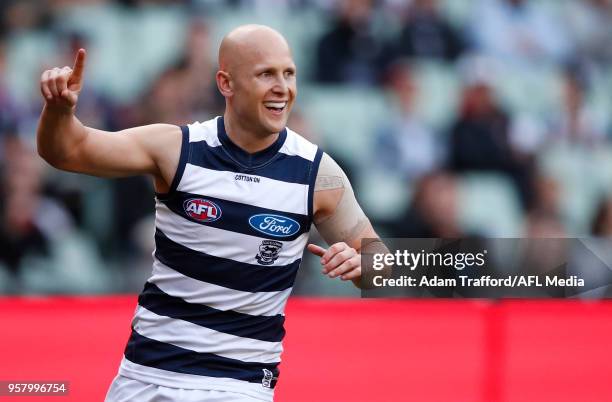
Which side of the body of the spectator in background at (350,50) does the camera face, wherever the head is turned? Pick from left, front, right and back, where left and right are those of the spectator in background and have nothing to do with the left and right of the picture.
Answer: front

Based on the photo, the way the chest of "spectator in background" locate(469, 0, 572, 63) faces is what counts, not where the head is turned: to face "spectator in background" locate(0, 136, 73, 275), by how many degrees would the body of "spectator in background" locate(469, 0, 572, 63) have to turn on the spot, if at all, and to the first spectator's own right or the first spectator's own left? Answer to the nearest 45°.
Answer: approximately 90° to the first spectator's own right

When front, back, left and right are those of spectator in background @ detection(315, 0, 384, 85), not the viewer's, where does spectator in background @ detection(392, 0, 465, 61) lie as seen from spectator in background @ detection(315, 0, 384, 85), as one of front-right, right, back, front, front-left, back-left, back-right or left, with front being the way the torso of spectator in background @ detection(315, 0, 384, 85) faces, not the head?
left

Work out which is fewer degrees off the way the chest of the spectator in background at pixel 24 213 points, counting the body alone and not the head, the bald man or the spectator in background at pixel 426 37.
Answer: the bald man

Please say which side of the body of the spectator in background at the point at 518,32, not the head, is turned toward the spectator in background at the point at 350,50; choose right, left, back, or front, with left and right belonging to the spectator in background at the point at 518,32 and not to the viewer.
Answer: right

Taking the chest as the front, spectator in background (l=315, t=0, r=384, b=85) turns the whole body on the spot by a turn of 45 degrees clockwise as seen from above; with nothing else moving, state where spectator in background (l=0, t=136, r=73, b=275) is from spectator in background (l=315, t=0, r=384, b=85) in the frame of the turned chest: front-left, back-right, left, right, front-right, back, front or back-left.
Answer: front-right

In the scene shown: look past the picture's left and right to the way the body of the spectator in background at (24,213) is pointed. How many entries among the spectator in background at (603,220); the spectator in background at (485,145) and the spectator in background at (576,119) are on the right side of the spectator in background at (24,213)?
0

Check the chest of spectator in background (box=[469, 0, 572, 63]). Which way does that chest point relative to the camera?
toward the camera

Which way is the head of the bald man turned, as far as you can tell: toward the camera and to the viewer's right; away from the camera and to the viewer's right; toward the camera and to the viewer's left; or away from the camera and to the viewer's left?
toward the camera and to the viewer's right

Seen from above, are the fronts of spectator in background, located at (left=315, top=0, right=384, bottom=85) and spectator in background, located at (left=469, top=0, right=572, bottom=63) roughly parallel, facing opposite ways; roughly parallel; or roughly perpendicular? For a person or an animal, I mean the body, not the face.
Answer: roughly parallel

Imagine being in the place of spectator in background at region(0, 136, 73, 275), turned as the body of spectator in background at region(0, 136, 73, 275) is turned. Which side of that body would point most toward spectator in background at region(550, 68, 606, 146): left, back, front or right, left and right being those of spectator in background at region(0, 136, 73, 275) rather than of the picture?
left
